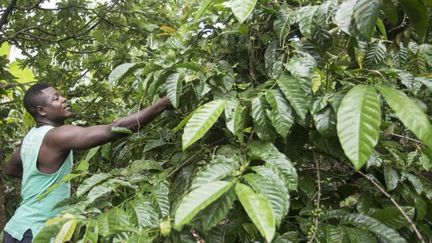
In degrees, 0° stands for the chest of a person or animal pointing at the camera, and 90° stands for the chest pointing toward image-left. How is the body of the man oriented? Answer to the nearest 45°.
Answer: approximately 225°

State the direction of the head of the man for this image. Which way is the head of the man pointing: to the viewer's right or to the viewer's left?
to the viewer's right
